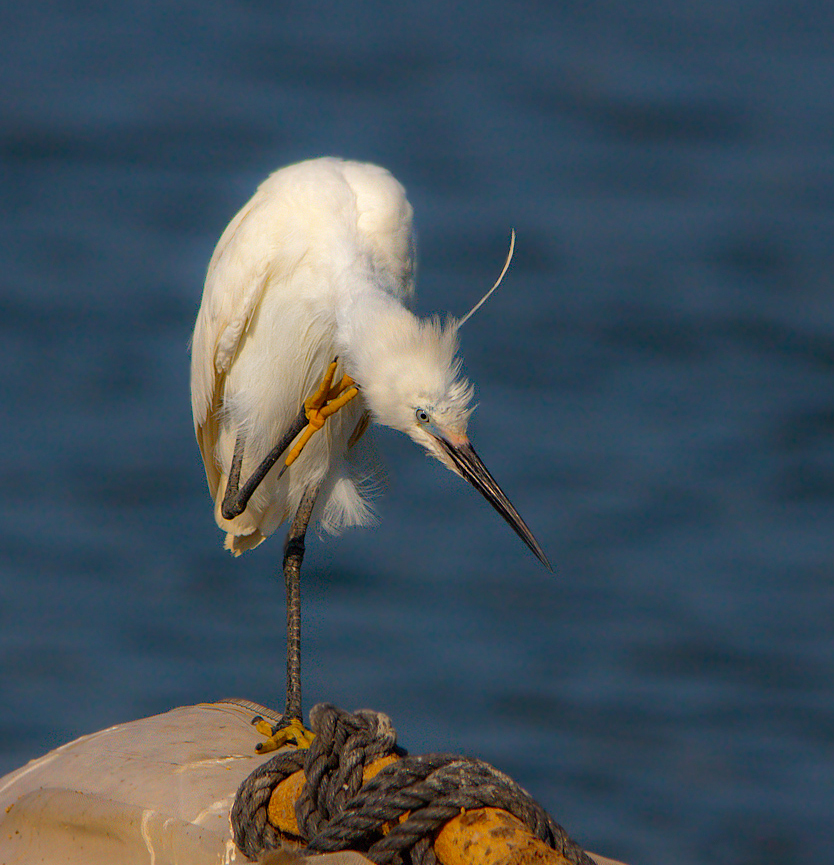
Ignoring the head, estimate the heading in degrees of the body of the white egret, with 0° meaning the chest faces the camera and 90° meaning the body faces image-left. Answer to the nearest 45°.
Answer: approximately 315°
